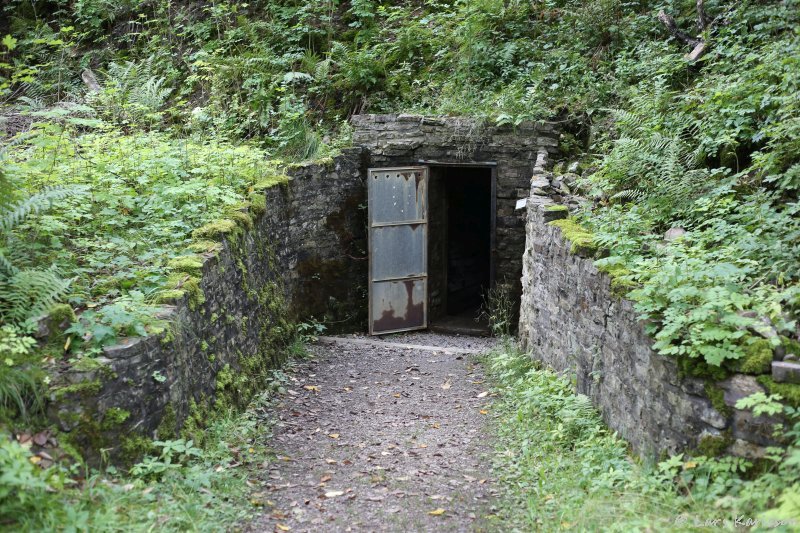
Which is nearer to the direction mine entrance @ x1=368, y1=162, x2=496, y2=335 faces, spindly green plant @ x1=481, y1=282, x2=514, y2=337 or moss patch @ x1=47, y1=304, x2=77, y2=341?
the moss patch

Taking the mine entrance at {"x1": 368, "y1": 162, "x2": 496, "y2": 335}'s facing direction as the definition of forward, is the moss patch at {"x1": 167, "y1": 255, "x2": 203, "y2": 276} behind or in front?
in front

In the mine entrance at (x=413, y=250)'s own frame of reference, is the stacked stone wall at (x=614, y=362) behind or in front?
in front

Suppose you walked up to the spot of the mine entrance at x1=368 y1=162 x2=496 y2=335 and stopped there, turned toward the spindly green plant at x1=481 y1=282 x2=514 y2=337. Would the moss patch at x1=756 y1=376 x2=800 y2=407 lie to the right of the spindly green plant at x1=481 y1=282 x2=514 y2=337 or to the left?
right

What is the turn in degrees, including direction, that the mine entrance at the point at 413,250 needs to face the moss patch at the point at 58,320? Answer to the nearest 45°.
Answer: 0° — it already faces it

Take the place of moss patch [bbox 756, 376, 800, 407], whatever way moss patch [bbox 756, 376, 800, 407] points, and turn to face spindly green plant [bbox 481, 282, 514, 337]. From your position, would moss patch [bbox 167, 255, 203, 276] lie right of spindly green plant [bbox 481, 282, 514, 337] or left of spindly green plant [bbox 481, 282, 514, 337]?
left

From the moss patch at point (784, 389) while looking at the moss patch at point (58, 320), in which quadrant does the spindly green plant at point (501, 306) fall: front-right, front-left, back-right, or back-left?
front-right

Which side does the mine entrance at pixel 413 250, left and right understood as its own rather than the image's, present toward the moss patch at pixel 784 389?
front

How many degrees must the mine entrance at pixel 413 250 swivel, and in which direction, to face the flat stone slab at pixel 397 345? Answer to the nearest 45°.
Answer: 0° — it already faces it

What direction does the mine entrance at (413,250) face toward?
toward the camera

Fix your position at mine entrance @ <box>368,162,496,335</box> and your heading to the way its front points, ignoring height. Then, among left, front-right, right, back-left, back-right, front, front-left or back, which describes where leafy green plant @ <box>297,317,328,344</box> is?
front-right
